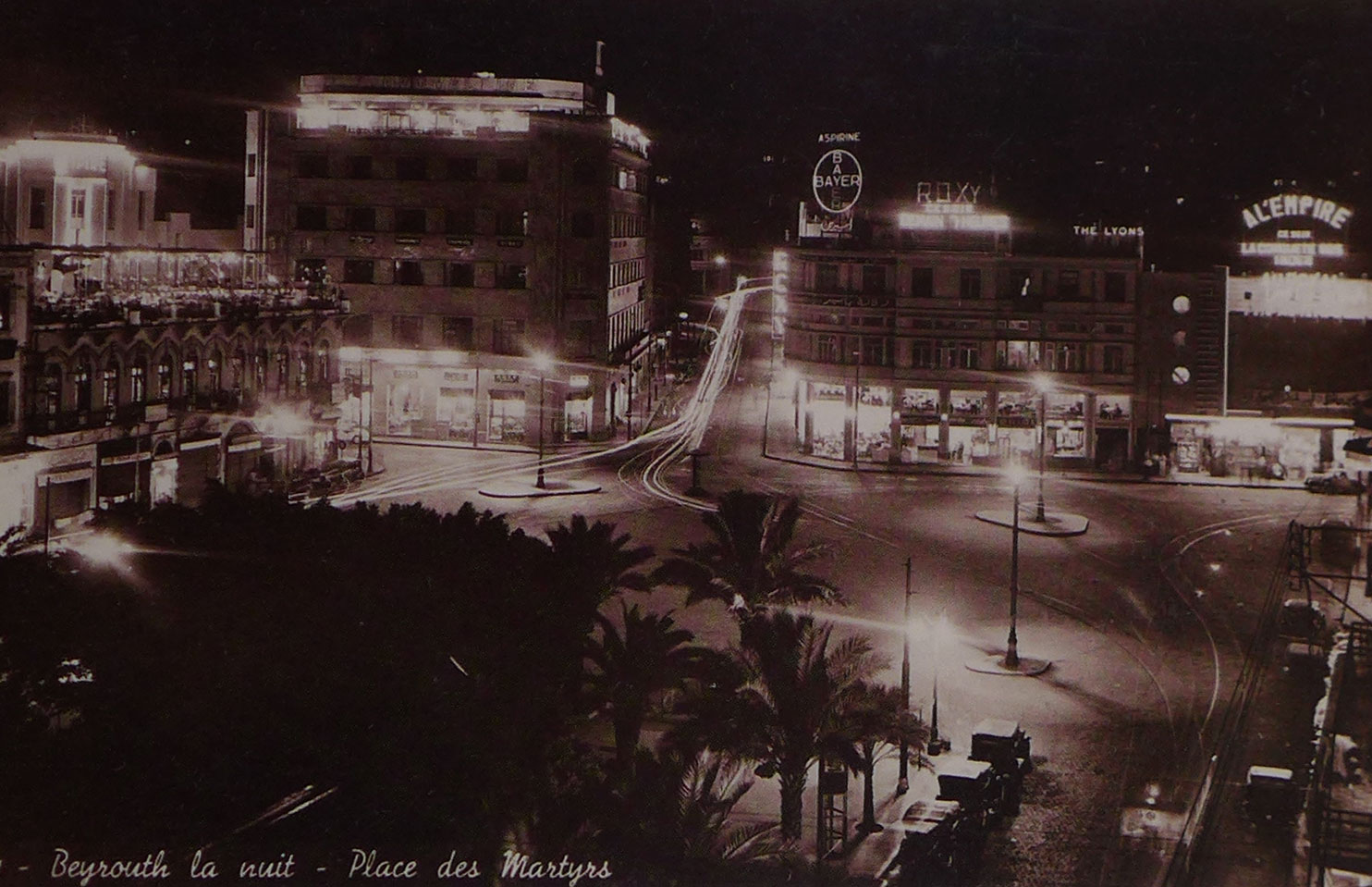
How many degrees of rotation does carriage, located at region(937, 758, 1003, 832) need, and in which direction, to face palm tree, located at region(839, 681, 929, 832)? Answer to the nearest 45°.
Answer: approximately 90° to its right

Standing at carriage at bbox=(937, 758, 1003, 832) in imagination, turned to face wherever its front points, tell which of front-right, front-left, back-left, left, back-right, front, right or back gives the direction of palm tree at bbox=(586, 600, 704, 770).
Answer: back-right

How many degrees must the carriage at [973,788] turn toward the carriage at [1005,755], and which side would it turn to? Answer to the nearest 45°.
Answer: approximately 135° to its left
